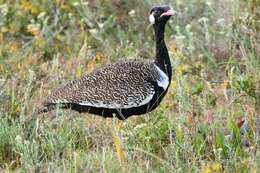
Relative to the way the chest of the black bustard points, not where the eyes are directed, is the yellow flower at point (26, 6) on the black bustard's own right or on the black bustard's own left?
on the black bustard's own left

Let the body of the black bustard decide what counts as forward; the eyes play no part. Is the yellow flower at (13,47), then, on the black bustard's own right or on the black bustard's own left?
on the black bustard's own left

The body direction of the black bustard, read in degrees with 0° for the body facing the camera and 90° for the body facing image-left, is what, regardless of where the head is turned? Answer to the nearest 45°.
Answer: approximately 270°

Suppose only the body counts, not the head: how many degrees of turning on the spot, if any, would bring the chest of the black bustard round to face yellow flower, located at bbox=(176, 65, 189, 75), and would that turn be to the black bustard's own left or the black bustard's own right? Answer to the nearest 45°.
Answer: approximately 45° to the black bustard's own left
